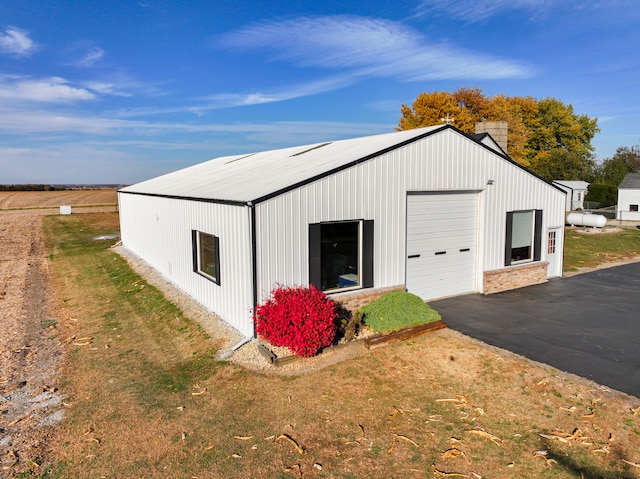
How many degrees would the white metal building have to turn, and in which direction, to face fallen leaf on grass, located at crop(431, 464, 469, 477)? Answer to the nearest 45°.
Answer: approximately 45° to its right

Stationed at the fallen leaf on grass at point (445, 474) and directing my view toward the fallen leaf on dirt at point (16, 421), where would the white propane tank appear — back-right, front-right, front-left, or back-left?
back-right

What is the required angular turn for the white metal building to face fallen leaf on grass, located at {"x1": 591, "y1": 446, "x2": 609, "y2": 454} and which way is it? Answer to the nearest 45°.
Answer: approximately 45° to its right

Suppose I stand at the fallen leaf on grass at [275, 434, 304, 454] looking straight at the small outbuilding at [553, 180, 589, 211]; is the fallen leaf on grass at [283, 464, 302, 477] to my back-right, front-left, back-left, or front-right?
back-right

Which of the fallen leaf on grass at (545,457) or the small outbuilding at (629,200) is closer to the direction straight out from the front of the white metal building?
the fallen leaf on grass

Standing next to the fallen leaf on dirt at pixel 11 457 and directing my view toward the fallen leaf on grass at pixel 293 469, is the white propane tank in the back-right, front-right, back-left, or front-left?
front-left

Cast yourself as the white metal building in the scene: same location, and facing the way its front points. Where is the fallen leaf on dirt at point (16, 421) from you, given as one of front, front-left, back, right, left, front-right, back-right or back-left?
right

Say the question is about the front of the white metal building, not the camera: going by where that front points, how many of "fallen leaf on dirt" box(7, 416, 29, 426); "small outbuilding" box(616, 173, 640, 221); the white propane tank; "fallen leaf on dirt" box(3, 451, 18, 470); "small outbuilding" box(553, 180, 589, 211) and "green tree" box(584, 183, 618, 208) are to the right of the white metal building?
2

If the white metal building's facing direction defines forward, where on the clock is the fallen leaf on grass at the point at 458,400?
The fallen leaf on grass is roughly at 1 o'clock from the white metal building.

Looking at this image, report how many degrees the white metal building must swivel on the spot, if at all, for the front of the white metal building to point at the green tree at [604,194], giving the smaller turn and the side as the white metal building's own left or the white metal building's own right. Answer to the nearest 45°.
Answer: approximately 90° to the white metal building's own left

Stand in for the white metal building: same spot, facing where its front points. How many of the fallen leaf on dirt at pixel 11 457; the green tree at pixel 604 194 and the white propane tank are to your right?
1

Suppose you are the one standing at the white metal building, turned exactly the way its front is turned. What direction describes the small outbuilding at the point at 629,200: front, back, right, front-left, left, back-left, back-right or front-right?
left

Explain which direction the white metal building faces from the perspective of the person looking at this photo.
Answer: facing the viewer and to the right of the viewer

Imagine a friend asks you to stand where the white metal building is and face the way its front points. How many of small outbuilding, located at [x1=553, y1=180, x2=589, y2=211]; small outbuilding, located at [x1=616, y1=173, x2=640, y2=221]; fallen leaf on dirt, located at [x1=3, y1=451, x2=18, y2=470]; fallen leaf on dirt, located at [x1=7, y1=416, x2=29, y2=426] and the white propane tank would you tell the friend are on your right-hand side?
2

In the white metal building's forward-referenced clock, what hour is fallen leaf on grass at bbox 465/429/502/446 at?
The fallen leaf on grass is roughly at 1 o'clock from the white metal building.

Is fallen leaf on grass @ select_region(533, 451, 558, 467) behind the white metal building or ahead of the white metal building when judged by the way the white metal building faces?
ahead

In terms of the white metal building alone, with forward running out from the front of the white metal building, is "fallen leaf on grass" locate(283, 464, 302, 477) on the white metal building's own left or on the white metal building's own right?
on the white metal building's own right

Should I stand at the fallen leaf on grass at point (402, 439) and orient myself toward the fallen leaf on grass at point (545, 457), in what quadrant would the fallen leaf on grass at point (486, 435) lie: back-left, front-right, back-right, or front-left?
front-left

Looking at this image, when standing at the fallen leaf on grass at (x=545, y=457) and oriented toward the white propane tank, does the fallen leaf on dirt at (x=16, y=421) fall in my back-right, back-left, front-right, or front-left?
back-left

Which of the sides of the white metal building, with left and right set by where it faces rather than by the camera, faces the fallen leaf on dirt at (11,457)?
right

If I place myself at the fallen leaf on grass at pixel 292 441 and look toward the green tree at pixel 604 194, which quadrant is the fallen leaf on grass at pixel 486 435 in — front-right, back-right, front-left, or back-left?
front-right
